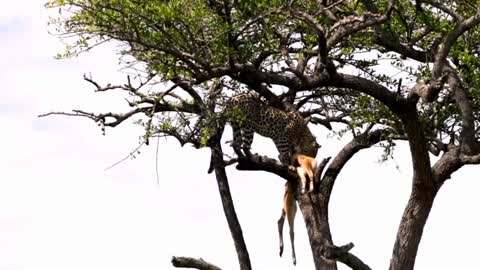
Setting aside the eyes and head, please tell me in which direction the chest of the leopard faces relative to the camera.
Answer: to the viewer's right
